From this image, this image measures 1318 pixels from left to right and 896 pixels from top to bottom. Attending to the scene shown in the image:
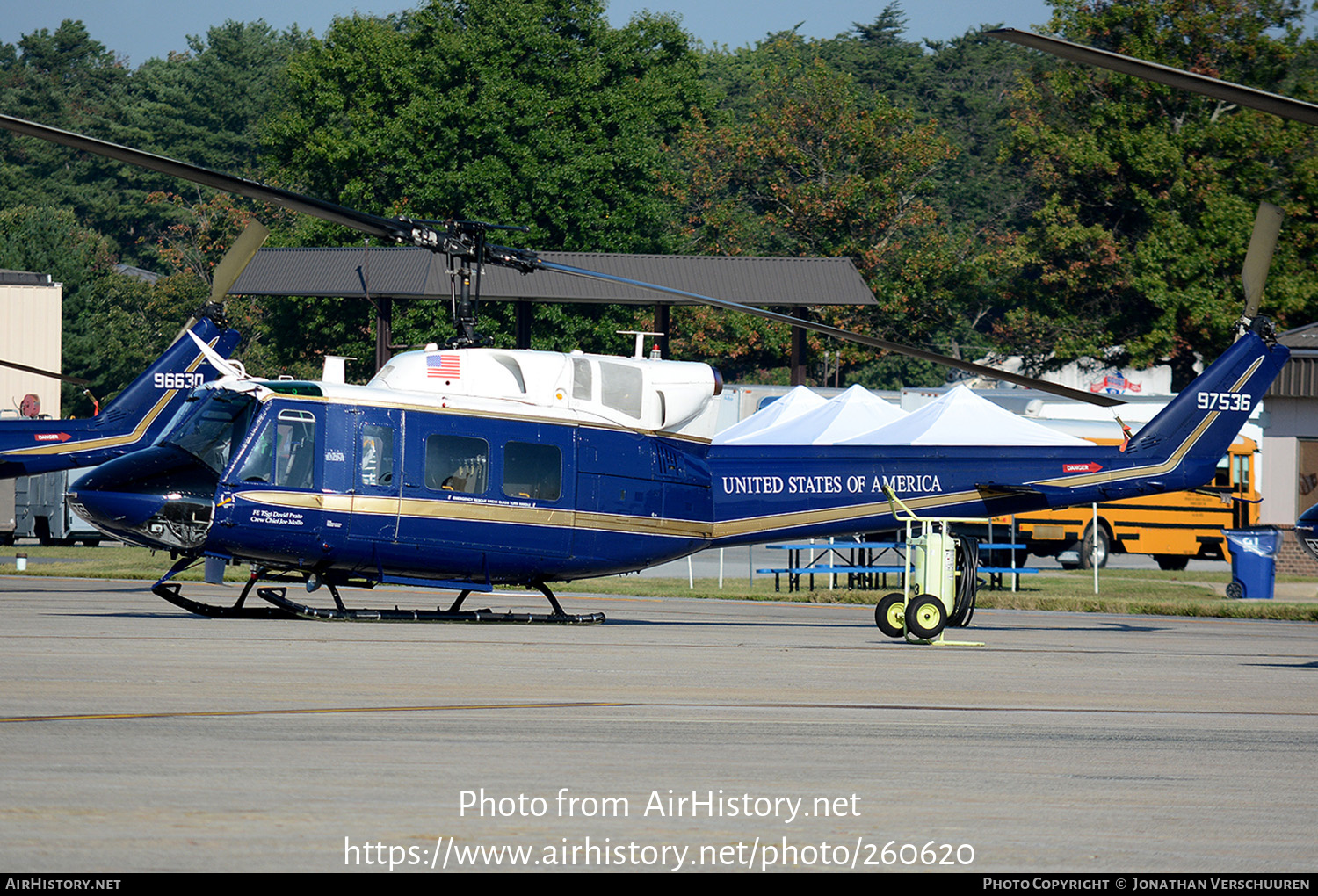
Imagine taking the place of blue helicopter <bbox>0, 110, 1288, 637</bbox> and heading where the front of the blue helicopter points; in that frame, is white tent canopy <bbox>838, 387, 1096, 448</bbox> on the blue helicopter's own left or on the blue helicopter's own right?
on the blue helicopter's own right

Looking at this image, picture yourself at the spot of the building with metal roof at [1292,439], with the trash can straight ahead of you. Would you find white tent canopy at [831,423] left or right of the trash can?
right

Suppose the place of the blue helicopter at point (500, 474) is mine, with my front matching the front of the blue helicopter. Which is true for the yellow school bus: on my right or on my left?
on my right

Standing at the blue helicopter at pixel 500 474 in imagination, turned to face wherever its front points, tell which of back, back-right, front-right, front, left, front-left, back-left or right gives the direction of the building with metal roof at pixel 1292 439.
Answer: back-right

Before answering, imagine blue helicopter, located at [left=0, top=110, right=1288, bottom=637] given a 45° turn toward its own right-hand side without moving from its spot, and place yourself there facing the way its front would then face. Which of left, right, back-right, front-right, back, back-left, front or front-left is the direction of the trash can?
right

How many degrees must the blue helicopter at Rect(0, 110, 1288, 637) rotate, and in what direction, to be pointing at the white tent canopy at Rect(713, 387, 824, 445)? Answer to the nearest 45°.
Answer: approximately 90° to its right

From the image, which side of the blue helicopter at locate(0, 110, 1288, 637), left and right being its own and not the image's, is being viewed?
left
